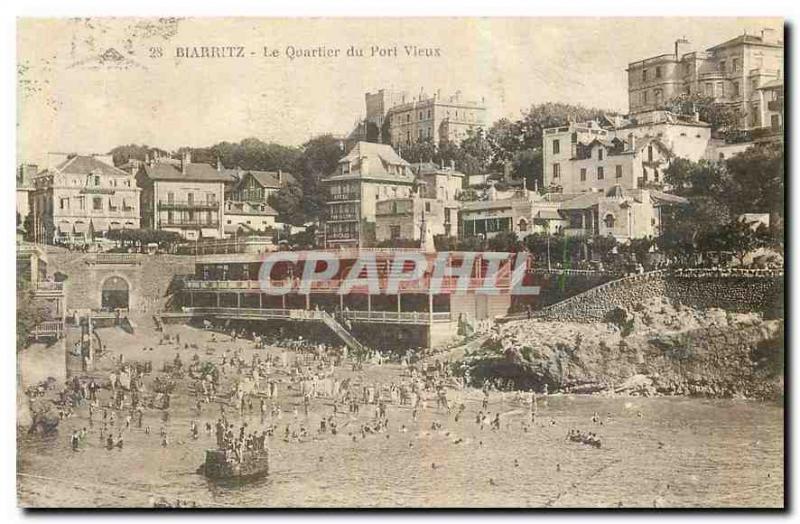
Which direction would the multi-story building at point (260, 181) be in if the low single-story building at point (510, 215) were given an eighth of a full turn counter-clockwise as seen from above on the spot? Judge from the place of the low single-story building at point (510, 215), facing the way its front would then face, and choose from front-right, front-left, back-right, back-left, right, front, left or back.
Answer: back-right

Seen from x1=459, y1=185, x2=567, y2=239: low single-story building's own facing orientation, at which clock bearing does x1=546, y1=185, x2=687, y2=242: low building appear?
x1=546, y1=185, x2=687, y2=242: low building is roughly at 9 o'clock from x1=459, y1=185, x2=567, y2=239: low single-story building.

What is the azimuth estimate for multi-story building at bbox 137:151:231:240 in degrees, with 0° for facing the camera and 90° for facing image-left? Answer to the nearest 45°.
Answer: approximately 0°

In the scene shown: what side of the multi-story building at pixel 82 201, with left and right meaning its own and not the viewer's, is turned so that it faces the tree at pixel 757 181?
left

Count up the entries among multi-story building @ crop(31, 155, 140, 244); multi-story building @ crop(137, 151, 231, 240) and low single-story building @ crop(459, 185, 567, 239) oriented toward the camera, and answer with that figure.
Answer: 3

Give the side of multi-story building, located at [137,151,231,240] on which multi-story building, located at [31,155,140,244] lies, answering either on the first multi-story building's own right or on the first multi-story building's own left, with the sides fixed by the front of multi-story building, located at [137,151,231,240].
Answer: on the first multi-story building's own right
